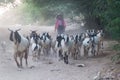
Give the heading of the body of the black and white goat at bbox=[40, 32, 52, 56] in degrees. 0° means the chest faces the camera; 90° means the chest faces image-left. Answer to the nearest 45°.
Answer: approximately 0°

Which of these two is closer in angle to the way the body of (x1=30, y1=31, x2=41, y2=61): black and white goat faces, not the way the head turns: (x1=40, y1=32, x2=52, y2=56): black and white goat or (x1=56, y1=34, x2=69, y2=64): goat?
the goat

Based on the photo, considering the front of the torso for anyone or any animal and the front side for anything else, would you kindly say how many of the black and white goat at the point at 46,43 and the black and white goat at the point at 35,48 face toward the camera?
2

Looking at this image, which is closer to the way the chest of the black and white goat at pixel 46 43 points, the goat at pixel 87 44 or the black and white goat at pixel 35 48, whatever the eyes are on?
the black and white goat

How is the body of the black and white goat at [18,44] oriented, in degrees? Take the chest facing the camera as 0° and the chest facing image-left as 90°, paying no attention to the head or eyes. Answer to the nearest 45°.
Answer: approximately 45°

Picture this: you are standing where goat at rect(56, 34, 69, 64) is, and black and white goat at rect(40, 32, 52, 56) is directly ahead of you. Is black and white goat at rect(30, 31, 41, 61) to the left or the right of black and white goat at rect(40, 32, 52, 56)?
left

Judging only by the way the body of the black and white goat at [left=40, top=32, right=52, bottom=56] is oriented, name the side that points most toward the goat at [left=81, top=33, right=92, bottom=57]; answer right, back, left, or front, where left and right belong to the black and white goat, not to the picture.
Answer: left
